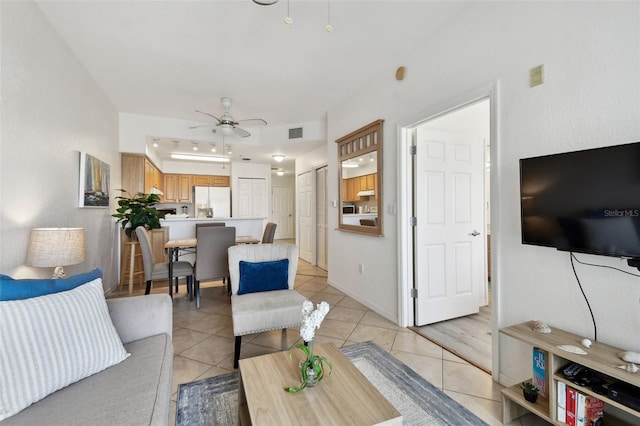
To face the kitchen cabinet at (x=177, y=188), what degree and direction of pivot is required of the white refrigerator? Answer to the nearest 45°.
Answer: approximately 90° to its right

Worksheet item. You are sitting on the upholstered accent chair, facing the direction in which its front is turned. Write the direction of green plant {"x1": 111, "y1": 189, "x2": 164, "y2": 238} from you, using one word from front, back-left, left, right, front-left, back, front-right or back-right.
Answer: back

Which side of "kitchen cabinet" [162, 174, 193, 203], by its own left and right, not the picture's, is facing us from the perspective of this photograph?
front

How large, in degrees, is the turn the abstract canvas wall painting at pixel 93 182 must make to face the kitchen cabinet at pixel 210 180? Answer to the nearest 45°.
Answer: approximately 90° to its left

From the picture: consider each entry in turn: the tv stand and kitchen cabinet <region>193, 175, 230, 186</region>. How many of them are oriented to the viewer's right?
0

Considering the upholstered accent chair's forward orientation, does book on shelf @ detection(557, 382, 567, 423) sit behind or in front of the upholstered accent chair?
in front

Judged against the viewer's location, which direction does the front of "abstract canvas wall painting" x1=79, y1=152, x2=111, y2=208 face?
facing the viewer and to the right of the viewer

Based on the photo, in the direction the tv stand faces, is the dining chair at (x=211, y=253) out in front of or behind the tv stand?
in front

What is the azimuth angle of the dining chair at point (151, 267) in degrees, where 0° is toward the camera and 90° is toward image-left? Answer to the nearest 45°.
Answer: approximately 270°

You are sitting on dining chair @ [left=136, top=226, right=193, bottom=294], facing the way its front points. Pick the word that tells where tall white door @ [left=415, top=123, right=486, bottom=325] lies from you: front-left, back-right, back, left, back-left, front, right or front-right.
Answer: front-right

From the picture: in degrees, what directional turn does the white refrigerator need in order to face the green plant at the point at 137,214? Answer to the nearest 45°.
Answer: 0° — it already faces it

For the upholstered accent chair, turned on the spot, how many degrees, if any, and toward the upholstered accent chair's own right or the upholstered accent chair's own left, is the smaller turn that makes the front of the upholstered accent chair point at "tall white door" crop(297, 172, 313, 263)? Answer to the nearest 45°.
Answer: approximately 135° to the upholstered accent chair's own left

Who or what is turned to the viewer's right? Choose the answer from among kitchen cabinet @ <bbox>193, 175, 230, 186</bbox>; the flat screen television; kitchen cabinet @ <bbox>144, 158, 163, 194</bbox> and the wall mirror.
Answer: kitchen cabinet @ <bbox>144, 158, 163, 194</bbox>

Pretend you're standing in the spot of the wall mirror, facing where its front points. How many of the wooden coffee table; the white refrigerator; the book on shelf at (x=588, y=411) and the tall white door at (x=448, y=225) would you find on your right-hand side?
1

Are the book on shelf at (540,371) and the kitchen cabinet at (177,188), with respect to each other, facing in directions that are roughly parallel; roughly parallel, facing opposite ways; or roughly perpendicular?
roughly perpendicular

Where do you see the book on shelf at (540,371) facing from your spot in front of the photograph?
facing the viewer and to the left of the viewer

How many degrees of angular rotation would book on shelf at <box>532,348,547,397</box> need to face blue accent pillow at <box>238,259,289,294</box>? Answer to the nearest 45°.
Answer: approximately 45° to its right

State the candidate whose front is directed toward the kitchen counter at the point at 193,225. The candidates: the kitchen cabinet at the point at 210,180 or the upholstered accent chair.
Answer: the kitchen cabinet

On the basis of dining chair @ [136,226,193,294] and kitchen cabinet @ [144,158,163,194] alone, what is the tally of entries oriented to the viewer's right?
2

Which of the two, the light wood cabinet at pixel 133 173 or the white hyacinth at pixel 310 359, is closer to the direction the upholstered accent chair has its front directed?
the white hyacinth

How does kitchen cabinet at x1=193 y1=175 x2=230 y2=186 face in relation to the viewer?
toward the camera

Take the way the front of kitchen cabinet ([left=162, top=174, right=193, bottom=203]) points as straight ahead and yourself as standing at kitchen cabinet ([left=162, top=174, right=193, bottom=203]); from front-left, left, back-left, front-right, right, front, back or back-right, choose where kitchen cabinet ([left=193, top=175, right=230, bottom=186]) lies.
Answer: left
